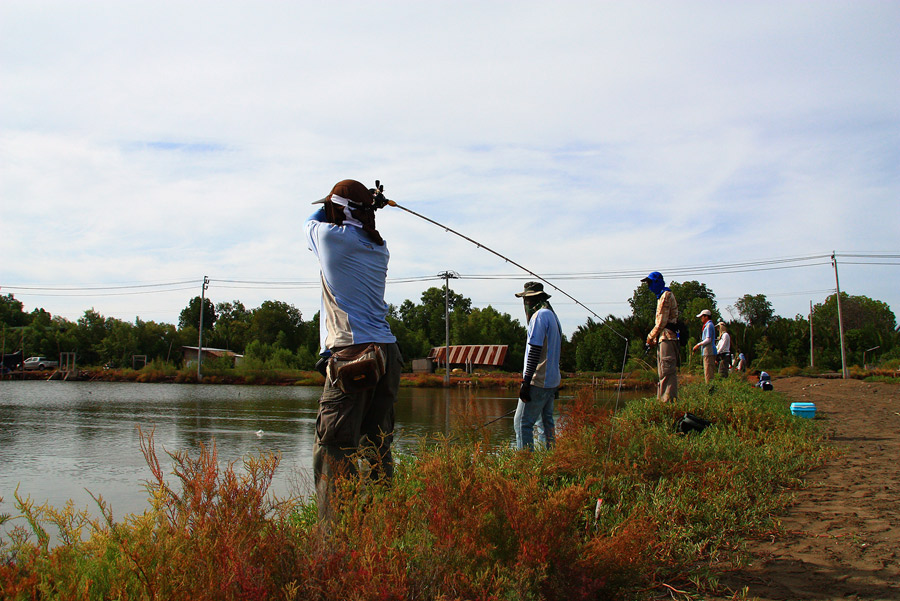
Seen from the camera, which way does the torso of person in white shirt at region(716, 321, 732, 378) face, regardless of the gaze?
to the viewer's left

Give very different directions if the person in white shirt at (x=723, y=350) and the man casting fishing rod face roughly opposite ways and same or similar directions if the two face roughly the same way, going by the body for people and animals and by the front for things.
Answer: same or similar directions

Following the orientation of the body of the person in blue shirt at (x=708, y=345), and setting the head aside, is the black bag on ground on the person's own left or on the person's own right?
on the person's own left

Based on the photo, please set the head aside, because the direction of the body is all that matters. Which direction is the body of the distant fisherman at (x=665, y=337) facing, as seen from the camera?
to the viewer's left

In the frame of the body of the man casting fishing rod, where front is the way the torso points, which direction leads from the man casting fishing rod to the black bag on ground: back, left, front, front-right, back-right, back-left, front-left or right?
right

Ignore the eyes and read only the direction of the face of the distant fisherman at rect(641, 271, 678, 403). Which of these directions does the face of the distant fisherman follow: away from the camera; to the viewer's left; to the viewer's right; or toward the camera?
to the viewer's left

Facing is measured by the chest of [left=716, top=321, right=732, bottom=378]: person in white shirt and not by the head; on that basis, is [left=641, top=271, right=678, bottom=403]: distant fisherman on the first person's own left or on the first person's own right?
on the first person's own left

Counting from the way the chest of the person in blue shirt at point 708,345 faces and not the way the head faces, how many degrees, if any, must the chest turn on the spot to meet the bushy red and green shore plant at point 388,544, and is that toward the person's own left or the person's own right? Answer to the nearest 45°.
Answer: approximately 90° to the person's own left

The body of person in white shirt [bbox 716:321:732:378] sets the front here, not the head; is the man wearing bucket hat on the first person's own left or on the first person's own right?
on the first person's own left

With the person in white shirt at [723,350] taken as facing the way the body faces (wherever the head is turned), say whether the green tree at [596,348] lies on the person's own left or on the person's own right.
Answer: on the person's own right

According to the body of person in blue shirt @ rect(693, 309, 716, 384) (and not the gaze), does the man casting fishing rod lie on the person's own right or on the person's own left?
on the person's own left

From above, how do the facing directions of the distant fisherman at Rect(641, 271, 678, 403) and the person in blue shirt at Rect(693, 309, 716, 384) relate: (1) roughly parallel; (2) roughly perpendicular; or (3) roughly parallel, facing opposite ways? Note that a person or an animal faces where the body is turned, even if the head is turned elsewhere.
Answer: roughly parallel

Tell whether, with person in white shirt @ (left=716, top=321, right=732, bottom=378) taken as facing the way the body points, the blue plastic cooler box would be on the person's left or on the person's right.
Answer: on the person's left

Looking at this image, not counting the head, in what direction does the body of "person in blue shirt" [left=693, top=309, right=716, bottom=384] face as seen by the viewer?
to the viewer's left

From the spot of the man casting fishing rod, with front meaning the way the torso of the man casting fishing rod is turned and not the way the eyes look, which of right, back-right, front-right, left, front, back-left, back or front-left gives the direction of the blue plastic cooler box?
right

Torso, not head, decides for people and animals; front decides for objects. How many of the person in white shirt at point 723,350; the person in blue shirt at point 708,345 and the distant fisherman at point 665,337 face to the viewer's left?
3

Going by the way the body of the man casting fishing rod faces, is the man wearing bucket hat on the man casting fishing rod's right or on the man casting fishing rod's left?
on the man casting fishing rod's right
